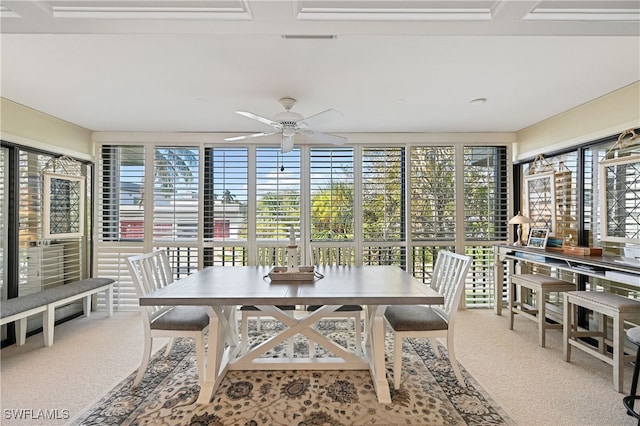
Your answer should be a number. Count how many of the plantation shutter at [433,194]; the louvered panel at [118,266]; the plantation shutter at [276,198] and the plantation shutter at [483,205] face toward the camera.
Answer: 4

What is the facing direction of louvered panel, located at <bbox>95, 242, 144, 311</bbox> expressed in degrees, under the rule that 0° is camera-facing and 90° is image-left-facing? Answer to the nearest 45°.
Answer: approximately 0°

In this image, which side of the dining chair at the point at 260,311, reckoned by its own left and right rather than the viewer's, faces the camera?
front

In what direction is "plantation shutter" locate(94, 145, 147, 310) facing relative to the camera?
toward the camera

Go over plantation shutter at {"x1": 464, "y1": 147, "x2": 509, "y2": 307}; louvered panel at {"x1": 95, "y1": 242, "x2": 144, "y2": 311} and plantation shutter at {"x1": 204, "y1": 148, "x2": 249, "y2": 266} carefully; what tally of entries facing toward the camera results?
3

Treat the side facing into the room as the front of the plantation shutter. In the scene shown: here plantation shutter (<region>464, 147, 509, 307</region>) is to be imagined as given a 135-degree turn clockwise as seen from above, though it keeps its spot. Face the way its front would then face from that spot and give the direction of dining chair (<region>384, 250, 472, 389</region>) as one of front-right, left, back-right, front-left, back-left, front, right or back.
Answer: back-left

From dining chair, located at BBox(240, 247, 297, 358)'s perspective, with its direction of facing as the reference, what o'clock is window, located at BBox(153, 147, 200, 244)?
The window is roughly at 5 o'clock from the dining chair.

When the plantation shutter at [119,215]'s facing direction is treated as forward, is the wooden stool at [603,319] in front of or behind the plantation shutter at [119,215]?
in front

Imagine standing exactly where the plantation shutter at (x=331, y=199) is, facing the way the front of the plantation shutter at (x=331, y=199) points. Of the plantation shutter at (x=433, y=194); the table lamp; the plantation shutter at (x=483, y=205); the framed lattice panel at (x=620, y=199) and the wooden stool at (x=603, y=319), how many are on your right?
0

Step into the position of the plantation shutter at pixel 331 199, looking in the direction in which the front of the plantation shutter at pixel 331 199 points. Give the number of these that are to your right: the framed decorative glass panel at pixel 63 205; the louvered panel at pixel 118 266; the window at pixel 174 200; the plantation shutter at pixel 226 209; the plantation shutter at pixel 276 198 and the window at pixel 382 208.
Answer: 5

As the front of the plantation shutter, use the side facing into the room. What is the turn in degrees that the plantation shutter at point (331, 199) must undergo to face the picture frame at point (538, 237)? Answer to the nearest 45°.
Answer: approximately 90° to its left

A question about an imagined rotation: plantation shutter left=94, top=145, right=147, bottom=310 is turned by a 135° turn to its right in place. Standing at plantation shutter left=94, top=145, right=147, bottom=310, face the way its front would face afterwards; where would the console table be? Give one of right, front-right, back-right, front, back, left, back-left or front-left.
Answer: back

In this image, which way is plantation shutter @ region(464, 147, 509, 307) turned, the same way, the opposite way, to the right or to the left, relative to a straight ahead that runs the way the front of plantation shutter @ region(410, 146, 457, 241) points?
the same way

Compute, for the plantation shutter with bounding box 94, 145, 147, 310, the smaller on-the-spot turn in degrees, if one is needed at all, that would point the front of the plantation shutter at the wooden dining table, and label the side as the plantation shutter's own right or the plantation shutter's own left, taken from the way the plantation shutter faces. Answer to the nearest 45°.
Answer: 0° — it already faces it

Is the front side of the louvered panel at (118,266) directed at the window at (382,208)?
no

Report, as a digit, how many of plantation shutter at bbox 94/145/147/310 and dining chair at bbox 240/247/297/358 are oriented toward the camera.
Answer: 2

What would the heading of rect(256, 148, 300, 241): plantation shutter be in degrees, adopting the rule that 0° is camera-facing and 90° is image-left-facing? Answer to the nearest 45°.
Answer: approximately 0°

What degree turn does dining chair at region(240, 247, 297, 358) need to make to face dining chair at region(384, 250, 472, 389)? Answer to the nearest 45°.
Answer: approximately 45° to its left

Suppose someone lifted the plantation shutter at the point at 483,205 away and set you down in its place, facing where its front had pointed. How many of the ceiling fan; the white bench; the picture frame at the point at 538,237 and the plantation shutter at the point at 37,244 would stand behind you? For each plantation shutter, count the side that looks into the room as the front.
0

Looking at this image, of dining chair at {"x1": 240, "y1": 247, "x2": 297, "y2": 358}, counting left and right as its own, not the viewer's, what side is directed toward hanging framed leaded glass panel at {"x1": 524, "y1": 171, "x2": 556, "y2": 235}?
left
